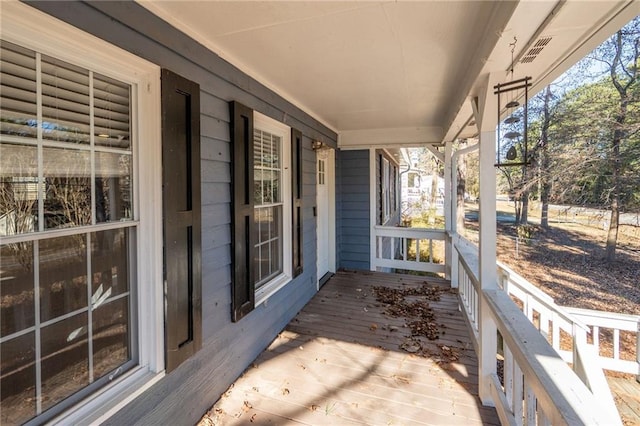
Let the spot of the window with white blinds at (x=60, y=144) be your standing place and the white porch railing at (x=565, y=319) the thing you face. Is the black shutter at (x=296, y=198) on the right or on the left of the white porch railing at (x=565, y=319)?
left

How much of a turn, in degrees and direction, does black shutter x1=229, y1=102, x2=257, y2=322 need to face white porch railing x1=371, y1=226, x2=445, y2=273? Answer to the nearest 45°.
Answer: approximately 90° to its left

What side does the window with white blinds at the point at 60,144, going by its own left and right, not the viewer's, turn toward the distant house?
left

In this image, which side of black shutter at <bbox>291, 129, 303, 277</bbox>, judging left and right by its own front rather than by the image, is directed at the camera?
right

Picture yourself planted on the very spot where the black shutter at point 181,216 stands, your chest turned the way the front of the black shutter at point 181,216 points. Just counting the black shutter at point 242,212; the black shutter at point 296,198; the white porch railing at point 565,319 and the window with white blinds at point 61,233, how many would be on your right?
1

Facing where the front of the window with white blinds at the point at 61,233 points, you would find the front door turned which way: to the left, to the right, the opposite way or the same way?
the same way

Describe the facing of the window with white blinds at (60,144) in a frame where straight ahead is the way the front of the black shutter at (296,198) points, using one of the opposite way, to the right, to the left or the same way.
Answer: the same way

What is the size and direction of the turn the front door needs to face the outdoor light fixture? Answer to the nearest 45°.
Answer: approximately 90° to its right

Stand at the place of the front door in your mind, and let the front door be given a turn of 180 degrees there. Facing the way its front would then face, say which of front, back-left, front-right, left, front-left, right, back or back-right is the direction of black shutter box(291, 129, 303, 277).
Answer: left

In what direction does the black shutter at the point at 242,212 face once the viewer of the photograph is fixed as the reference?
facing the viewer and to the right of the viewer

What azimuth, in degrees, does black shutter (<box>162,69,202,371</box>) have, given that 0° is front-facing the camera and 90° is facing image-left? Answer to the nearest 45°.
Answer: approximately 315°

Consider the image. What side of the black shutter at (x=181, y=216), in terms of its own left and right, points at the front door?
left

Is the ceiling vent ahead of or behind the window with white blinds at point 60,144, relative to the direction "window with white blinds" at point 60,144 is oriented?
ahead

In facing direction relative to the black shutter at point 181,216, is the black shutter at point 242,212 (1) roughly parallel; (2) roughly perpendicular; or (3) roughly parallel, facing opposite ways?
roughly parallel

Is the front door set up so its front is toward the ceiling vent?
no

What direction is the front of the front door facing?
to the viewer's right

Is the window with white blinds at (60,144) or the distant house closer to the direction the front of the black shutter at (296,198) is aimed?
the distant house
